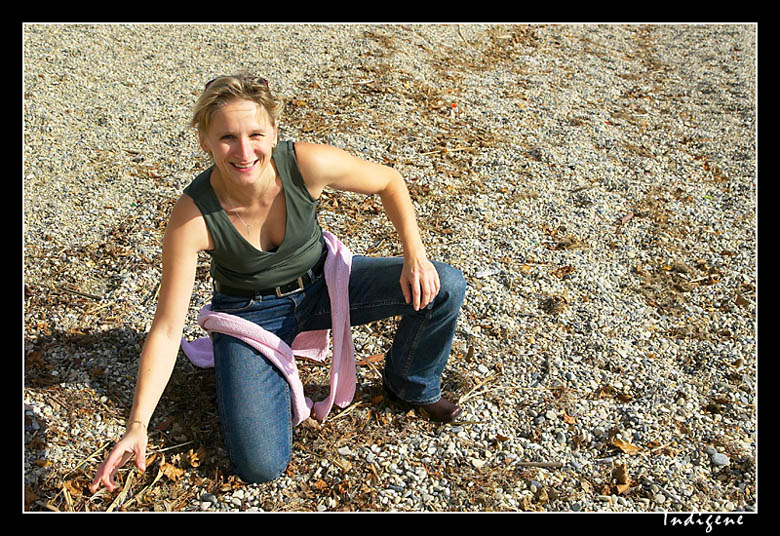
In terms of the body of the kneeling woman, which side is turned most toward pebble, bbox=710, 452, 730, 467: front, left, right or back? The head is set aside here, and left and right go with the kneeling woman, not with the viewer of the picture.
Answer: left

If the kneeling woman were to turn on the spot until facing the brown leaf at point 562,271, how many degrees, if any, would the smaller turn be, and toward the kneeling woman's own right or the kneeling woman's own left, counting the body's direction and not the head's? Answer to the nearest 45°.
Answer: approximately 135° to the kneeling woman's own left

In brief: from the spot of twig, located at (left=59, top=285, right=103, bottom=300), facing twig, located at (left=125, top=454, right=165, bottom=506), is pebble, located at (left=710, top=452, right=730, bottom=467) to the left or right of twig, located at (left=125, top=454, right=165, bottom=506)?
left

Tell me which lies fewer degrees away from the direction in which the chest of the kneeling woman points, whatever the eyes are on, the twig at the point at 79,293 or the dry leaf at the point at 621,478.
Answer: the dry leaf

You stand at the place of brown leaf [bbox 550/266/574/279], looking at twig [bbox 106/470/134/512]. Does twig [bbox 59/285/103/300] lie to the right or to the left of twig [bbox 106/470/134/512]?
right

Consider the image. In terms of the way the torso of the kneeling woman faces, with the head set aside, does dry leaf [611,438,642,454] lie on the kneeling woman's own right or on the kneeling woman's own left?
on the kneeling woman's own left

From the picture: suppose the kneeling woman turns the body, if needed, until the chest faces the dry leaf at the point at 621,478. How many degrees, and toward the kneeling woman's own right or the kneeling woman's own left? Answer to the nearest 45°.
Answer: approximately 90° to the kneeling woman's own left

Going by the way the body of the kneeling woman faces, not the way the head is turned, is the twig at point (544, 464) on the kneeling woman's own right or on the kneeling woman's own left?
on the kneeling woman's own left

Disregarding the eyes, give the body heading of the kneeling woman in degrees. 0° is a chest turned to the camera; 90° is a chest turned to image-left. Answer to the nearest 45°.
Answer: approximately 0°

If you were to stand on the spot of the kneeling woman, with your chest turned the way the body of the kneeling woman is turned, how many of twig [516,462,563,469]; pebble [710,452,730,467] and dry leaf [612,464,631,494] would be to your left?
3
